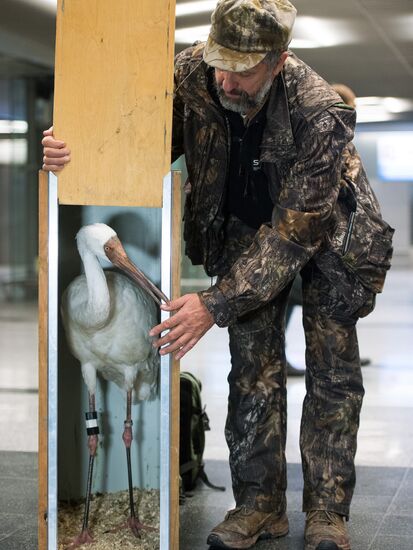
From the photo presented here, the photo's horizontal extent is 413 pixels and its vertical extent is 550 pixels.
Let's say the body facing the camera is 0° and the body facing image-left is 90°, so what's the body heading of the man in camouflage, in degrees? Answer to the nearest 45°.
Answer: approximately 45°

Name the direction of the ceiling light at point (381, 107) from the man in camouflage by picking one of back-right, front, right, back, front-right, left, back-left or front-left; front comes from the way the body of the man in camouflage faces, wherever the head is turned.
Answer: back-right

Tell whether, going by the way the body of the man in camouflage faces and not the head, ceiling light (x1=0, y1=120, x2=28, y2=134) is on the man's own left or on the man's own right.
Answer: on the man's own right

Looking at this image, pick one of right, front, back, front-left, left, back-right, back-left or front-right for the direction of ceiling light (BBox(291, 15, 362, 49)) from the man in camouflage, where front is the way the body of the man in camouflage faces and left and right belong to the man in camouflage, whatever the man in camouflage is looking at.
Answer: back-right
